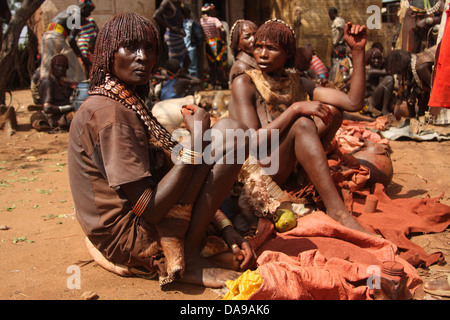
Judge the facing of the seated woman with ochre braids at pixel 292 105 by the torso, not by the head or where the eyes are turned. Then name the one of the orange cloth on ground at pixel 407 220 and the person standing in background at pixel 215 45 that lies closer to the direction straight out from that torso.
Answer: the orange cloth on ground

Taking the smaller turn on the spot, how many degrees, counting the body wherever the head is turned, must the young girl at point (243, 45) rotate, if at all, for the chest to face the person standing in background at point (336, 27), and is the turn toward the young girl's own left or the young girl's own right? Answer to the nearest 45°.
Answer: approximately 135° to the young girl's own left

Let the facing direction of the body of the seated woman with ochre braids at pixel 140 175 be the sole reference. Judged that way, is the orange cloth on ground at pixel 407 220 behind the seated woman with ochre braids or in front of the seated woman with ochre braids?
in front

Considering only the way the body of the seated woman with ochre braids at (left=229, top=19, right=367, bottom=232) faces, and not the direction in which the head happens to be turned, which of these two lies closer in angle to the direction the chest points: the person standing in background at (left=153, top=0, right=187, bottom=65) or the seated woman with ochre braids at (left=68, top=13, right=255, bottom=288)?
the seated woman with ochre braids
